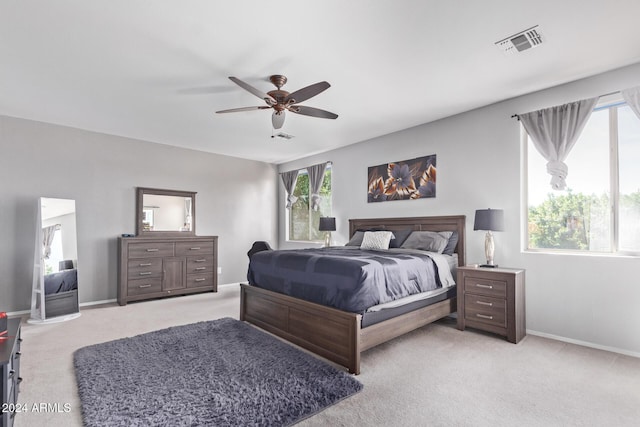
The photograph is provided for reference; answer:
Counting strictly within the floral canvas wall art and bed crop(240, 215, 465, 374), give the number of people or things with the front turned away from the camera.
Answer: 0

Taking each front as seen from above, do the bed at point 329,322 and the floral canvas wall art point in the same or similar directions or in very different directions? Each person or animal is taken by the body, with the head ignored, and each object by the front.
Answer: same or similar directions

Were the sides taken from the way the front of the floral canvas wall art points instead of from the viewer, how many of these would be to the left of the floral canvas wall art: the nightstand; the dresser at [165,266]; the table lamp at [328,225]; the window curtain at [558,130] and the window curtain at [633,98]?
3

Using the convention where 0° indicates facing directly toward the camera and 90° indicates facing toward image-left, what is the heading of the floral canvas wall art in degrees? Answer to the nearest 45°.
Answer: approximately 45°

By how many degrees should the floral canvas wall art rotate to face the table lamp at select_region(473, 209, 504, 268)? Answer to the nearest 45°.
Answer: approximately 90° to its left

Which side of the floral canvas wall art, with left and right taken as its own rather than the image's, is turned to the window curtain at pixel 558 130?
left

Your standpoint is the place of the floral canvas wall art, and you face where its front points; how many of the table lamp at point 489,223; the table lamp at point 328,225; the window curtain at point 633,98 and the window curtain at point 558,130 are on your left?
3

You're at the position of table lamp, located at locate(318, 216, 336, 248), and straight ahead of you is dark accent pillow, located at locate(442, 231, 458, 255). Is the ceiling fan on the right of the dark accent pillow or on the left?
right

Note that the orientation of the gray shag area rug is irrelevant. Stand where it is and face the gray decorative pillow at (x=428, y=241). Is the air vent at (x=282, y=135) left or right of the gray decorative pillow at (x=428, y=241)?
left

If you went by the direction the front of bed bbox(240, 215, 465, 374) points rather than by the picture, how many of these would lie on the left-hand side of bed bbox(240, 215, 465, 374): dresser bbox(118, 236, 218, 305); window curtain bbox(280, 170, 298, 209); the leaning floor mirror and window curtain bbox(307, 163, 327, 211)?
0

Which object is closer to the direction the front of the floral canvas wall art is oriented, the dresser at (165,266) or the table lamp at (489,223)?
the dresser

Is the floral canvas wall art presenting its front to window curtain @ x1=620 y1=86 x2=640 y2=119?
no

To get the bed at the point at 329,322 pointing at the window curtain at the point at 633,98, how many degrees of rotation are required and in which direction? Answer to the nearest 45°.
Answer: approximately 135° to its left

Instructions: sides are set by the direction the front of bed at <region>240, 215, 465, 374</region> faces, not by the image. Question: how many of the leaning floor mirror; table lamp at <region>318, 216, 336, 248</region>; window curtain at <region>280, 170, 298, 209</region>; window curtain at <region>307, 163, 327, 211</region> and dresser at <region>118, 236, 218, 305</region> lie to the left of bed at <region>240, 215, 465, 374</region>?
0

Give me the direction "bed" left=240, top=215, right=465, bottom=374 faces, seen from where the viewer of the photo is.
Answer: facing the viewer and to the left of the viewer

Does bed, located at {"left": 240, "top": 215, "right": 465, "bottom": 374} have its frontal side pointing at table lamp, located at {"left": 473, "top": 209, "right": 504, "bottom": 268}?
no

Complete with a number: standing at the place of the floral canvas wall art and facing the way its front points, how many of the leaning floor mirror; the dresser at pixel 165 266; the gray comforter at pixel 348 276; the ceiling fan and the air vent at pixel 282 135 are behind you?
0

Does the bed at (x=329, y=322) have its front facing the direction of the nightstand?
no
